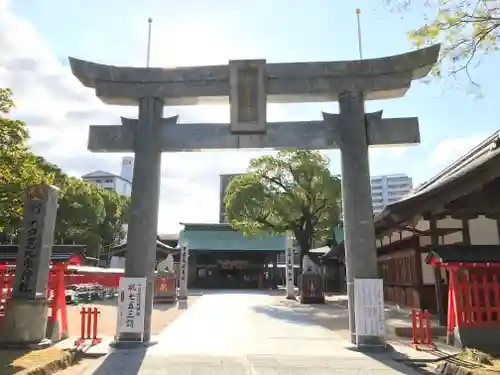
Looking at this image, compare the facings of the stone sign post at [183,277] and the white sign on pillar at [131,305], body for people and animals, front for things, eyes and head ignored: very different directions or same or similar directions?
same or similar directions

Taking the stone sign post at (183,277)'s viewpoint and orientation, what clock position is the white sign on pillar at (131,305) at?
The white sign on pillar is roughly at 12 o'clock from the stone sign post.

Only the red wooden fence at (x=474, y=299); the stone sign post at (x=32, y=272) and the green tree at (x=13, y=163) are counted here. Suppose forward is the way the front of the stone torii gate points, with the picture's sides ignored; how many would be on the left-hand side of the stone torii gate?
1

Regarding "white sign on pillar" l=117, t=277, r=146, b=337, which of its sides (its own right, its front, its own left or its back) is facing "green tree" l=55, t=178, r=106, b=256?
back

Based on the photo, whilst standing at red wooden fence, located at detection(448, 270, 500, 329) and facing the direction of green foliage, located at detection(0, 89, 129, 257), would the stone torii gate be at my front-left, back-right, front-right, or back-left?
front-left

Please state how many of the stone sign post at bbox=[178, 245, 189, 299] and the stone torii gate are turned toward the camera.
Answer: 2

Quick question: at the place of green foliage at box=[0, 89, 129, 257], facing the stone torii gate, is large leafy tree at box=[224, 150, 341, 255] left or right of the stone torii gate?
left

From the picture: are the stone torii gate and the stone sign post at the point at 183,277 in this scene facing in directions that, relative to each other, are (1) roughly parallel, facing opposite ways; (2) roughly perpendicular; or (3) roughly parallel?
roughly parallel

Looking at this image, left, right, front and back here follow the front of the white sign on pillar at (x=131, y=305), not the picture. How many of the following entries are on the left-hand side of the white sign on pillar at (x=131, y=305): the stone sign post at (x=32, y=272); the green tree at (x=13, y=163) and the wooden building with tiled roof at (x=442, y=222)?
1

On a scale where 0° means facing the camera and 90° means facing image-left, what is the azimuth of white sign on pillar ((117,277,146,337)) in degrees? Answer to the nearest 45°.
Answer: approximately 0°

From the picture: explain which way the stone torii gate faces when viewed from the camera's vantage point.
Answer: facing the viewer

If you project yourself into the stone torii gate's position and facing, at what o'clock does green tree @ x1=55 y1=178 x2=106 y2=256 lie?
The green tree is roughly at 5 o'clock from the stone torii gate.

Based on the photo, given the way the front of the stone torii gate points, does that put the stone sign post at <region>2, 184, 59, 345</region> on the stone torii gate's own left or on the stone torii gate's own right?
on the stone torii gate's own right

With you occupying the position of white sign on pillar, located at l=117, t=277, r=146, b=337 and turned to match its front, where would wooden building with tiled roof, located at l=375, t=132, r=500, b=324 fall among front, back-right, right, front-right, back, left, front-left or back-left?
left

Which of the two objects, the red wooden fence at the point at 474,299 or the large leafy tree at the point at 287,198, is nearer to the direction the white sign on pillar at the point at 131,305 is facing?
the red wooden fence

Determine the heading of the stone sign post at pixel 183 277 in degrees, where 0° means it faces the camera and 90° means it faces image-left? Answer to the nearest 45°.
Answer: approximately 0°

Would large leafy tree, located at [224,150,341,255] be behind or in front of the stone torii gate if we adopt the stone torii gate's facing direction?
behind
